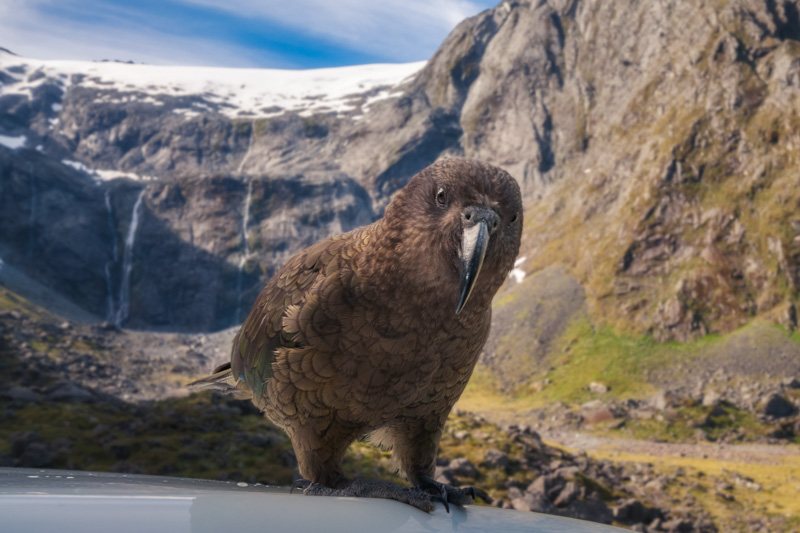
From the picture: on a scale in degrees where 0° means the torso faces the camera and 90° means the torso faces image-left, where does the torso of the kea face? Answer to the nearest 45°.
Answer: approximately 315°
